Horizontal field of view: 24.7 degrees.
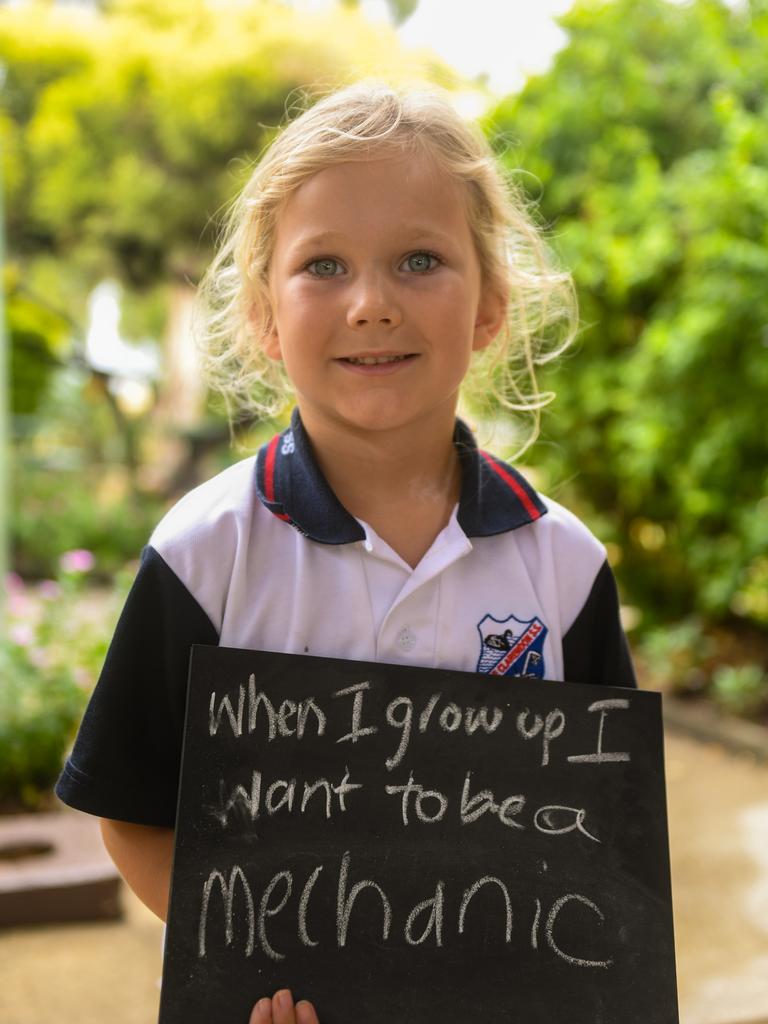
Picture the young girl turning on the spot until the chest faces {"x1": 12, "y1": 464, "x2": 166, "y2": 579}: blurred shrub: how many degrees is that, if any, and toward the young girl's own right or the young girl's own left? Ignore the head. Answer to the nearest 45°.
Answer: approximately 180°

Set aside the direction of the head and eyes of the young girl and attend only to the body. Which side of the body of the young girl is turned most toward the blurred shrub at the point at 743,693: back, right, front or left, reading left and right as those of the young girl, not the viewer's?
back

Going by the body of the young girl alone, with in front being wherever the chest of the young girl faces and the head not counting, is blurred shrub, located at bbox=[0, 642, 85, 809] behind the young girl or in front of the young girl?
behind

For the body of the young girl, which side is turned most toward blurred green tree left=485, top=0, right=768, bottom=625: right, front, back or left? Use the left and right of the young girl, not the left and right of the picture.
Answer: back

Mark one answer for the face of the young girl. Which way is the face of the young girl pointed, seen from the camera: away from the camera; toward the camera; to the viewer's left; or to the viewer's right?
toward the camera

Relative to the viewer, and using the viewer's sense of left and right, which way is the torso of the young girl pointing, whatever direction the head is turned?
facing the viewer

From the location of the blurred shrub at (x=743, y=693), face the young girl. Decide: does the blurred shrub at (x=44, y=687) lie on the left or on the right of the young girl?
right

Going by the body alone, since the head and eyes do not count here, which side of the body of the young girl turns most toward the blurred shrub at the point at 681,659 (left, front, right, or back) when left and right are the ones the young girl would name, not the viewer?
back

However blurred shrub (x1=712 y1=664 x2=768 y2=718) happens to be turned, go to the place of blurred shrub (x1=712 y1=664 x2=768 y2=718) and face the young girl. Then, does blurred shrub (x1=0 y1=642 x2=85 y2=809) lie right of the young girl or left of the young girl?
right

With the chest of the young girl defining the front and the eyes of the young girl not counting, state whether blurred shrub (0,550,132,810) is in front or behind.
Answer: behind
